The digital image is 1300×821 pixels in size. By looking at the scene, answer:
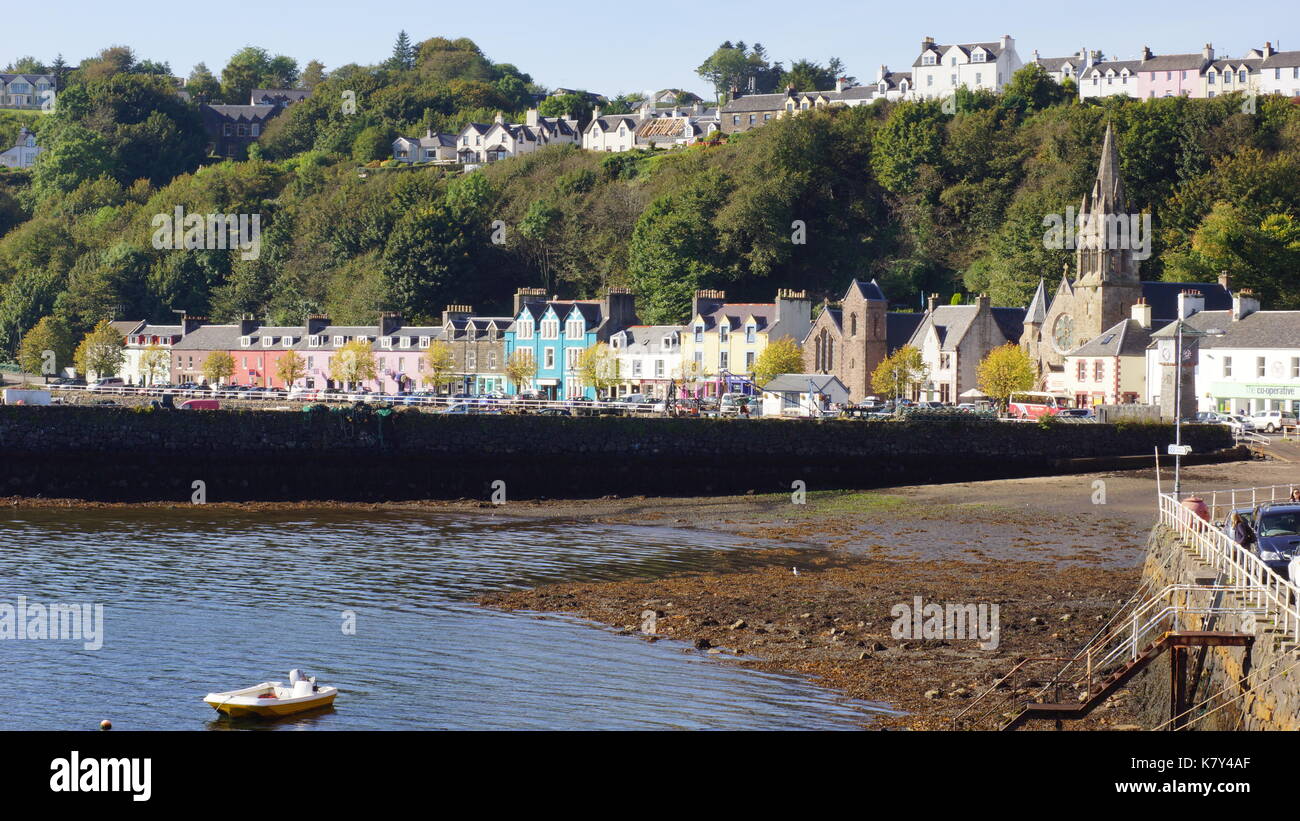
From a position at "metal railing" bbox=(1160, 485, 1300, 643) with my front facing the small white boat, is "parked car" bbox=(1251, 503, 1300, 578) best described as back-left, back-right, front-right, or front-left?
back-right

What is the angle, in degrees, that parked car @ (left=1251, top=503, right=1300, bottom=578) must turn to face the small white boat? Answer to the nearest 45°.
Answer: approximately 45° to its right
